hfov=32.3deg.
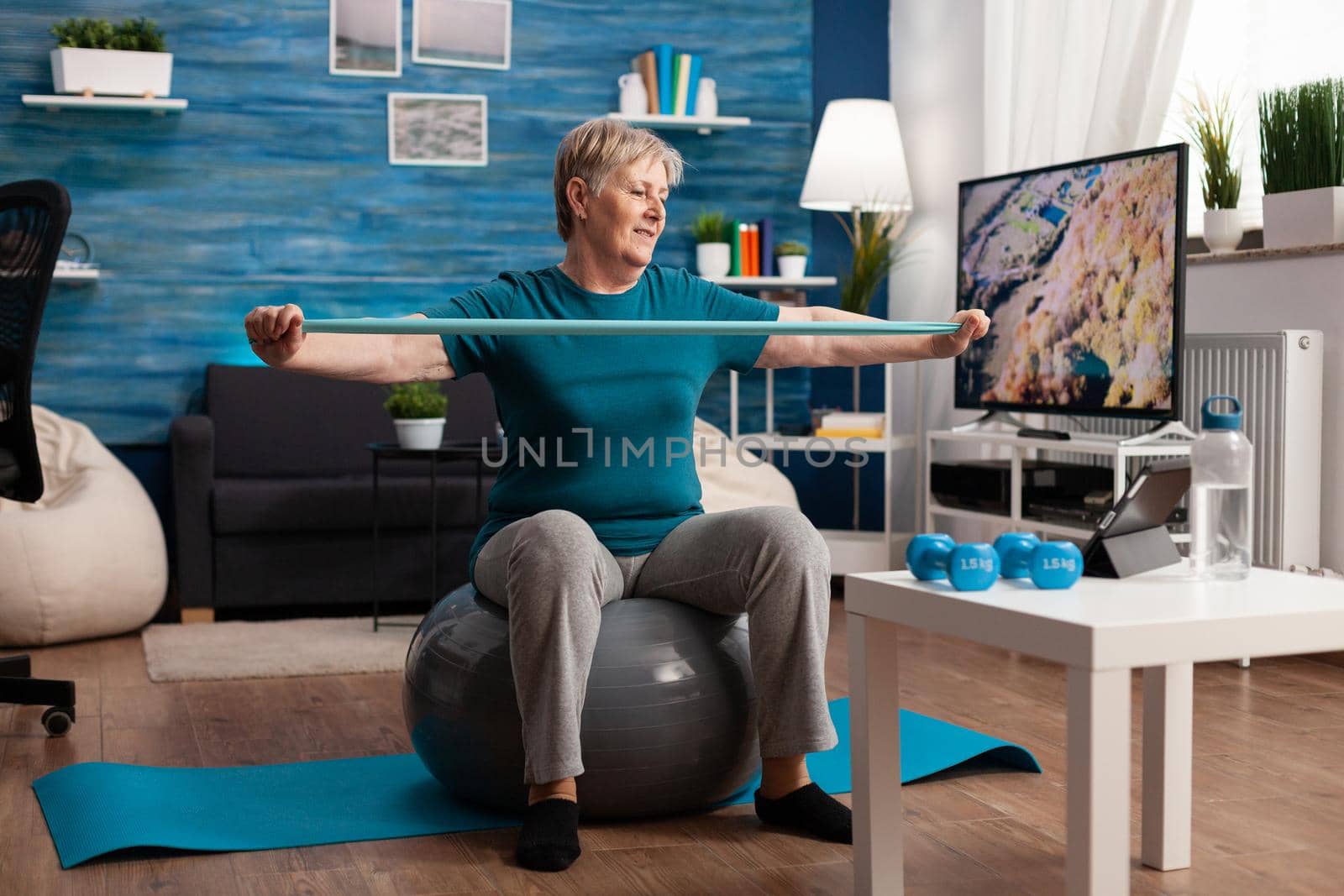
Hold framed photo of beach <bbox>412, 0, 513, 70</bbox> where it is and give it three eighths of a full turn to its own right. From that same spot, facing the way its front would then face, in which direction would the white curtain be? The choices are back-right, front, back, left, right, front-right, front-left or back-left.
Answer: back

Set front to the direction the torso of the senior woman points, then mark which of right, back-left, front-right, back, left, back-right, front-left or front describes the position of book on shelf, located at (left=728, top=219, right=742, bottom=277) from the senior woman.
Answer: back

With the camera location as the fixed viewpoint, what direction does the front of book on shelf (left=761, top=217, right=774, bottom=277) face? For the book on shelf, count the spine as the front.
facing the viewer

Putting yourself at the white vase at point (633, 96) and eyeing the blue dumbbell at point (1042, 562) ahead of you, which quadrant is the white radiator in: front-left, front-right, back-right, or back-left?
front-left

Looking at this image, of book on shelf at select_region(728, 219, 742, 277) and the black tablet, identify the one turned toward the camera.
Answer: the book on shelf

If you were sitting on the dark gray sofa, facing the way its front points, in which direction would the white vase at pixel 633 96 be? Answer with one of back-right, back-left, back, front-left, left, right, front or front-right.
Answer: back-left

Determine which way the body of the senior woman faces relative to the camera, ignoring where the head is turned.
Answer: toward the camera

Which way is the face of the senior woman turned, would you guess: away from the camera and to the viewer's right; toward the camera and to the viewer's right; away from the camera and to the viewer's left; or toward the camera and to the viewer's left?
toward the camera and to the viewer's right

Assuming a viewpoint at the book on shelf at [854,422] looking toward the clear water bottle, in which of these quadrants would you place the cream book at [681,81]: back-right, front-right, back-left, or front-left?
back-right

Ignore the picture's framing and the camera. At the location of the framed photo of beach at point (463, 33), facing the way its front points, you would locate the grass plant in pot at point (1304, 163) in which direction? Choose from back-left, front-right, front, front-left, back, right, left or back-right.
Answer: front-left

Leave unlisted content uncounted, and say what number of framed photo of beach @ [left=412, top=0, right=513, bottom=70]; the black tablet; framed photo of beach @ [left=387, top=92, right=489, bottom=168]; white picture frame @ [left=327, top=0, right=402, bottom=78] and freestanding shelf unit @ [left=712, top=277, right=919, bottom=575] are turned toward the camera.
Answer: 4

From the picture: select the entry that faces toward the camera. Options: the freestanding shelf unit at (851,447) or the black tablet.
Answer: the freestanding shelf unit

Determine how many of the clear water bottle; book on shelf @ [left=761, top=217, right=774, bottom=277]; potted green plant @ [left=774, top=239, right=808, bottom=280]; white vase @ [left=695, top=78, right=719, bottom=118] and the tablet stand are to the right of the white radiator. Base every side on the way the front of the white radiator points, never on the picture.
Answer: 3

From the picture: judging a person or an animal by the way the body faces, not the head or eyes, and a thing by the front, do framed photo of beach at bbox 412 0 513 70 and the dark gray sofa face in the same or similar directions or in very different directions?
same or similar directions

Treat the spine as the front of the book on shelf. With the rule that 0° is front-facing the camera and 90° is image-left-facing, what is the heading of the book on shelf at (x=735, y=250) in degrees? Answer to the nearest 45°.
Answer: approximately 0°

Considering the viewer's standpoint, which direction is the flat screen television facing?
facing the viewer and to the left of the viewer

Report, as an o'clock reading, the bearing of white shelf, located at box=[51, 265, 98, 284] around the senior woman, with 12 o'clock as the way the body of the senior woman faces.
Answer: The white shelf is roughly at 5 o'clock from the senior woman.
